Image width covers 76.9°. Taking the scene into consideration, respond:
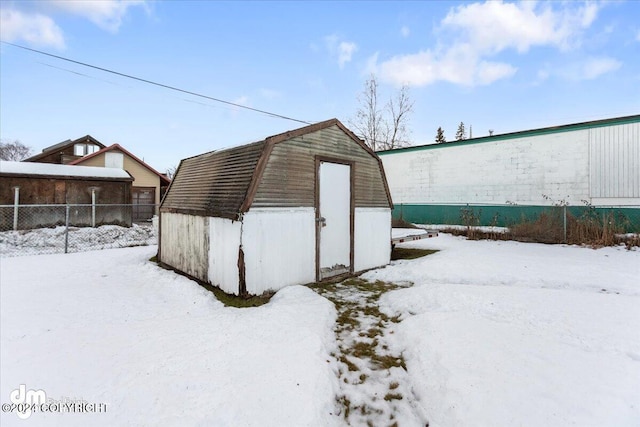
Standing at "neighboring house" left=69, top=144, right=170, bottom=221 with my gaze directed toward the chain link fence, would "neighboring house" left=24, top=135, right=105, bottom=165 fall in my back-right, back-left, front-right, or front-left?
back-right

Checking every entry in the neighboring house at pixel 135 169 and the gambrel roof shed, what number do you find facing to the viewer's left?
0

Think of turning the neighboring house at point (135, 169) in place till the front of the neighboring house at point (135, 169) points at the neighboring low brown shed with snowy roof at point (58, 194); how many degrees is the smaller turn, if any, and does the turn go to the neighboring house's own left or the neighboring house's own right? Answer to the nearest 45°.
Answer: approximately 45° to the neighboring house's own right

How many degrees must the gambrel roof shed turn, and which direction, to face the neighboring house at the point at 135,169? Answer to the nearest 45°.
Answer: approximately 180°

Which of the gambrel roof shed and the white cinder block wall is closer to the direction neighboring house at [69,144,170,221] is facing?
the gambrel roof shed

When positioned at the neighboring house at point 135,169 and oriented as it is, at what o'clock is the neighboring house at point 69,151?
the neighboring house at point 69,151 is roughly at 5 o'clock from the neighboring house at point 135,169.

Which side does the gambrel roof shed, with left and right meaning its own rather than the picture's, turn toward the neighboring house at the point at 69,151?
back

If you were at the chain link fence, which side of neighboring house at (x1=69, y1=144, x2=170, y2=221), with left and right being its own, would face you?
front

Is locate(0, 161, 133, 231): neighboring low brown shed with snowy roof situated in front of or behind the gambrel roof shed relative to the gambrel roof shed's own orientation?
behind

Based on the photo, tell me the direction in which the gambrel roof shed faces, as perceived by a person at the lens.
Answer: facing the viewer and to the right of the viewer
